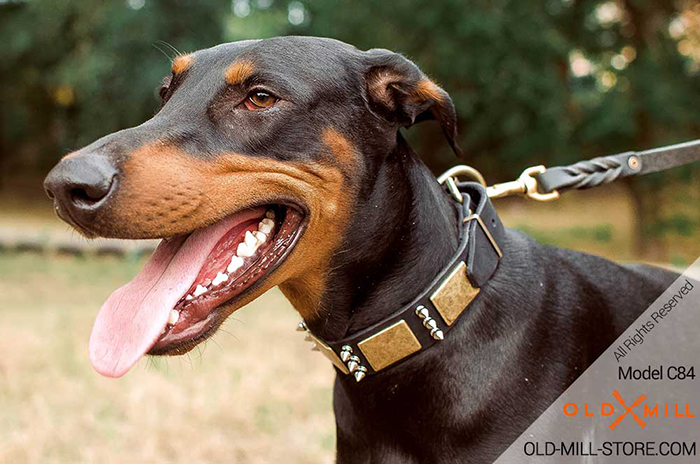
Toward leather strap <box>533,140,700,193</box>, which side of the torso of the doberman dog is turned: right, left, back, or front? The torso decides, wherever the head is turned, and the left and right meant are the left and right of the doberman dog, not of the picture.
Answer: back

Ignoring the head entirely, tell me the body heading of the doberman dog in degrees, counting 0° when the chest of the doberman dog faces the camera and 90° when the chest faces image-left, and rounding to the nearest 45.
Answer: approximately 45°
